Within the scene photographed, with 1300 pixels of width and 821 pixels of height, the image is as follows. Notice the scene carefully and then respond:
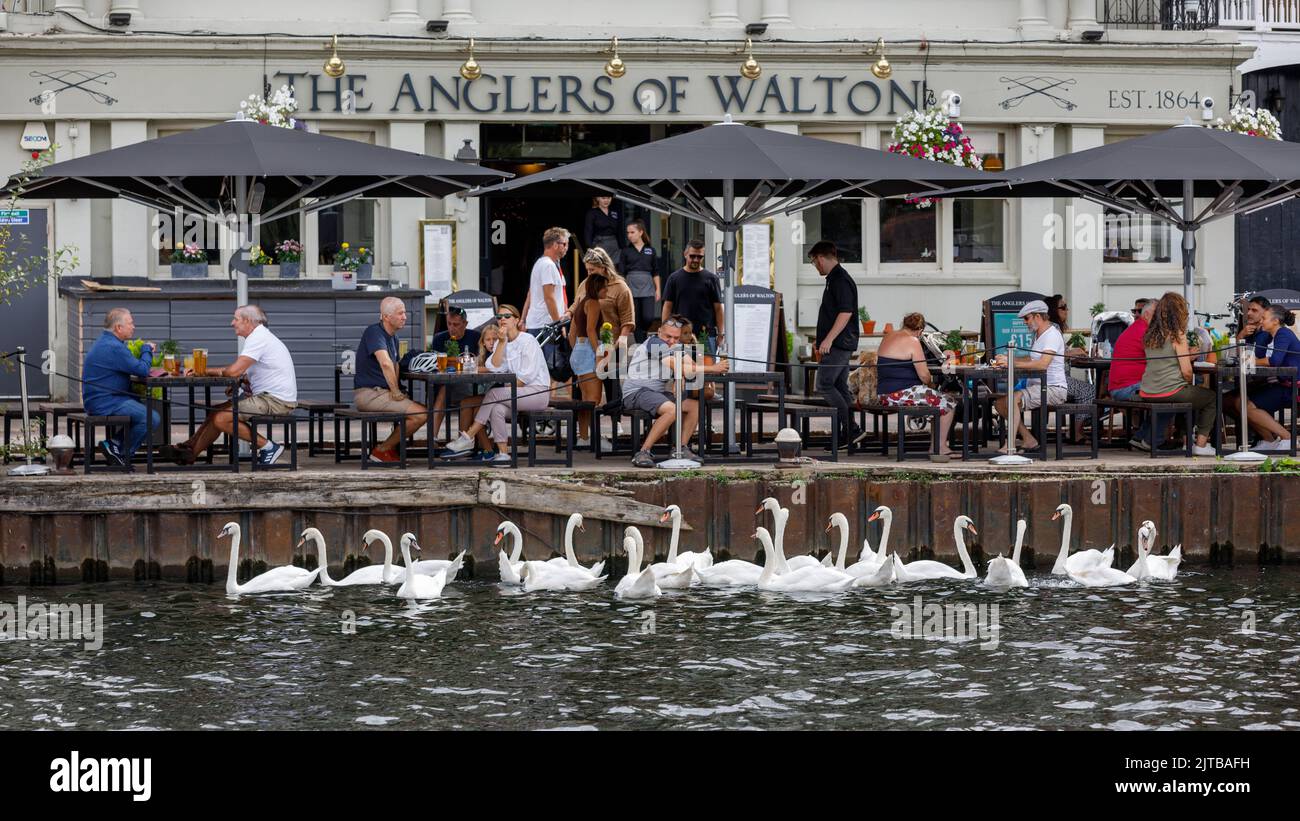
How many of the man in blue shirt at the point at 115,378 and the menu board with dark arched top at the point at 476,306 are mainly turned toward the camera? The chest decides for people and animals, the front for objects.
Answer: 1

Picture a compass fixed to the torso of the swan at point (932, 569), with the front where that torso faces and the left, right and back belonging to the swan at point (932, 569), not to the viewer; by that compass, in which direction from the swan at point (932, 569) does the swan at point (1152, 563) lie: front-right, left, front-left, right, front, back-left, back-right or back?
front

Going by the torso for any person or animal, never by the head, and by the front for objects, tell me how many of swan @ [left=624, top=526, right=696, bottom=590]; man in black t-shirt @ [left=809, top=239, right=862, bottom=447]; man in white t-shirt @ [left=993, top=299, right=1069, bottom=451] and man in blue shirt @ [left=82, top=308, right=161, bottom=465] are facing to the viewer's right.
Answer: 1

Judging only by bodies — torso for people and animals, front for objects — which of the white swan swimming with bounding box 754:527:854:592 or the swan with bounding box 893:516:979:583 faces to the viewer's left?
the white swan swimming

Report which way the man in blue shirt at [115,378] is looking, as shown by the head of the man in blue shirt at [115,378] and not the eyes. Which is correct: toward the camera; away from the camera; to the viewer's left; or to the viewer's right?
to the viewer's right

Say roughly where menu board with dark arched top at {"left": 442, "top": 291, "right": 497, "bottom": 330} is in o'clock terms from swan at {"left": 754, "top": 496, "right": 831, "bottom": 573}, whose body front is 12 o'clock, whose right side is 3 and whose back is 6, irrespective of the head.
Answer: The menu board with dark arched top is roughly at 2 o'clock from the swan.

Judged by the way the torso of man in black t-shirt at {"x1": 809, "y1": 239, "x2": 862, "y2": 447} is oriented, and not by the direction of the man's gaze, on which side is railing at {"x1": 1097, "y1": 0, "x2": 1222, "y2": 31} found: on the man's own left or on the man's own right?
on the man's own right

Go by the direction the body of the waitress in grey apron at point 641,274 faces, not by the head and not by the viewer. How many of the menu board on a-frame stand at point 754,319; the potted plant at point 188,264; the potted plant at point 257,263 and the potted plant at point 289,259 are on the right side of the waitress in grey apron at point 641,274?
3

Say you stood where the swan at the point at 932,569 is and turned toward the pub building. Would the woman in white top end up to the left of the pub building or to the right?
left

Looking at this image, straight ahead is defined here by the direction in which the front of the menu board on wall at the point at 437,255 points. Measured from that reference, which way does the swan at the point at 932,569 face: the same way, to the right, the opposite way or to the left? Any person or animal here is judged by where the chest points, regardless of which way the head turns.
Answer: to the left

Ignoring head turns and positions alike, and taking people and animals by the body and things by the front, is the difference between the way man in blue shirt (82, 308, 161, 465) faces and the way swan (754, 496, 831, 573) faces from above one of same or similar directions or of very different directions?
very different directions

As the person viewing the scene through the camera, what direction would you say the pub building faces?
facing the viewer

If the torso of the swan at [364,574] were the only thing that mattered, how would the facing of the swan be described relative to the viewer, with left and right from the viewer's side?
facing to the left of the viewer

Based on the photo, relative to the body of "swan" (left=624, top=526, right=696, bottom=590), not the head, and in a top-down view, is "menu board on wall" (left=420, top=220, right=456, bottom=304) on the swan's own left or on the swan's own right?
on the swan's own right

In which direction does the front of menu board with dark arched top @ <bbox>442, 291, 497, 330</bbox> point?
toward the camera

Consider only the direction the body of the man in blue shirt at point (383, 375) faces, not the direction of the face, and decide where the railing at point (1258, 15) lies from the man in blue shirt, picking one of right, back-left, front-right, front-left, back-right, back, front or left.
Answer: front-left

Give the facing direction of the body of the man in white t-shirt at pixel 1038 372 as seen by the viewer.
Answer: to the viewer's left
